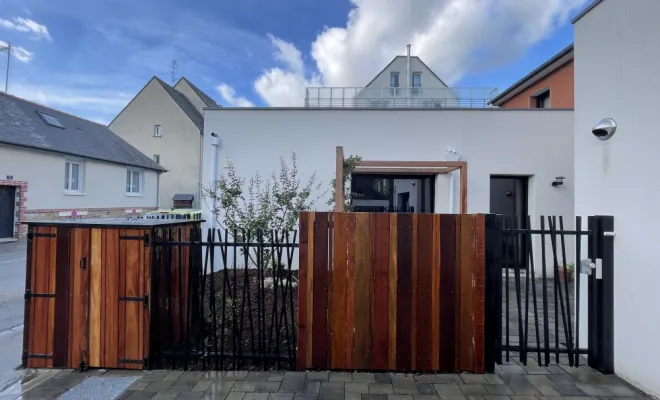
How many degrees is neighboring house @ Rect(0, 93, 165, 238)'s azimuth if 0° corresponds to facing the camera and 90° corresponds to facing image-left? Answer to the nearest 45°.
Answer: approximately 315°

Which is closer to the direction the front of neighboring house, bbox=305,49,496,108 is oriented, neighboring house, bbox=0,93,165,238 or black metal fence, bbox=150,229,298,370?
the black metal fence

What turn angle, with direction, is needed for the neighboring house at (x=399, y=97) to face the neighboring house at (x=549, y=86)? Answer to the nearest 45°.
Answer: approximately 90° to its left

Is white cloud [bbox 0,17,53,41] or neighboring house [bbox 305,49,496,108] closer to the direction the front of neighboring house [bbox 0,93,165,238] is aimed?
the neighboring house

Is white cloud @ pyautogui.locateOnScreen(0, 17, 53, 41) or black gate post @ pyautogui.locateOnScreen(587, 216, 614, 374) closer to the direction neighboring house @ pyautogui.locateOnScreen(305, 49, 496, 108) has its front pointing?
the black gate post

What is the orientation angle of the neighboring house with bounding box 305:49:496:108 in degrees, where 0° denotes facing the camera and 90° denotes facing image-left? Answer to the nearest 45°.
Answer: approximately 0°
